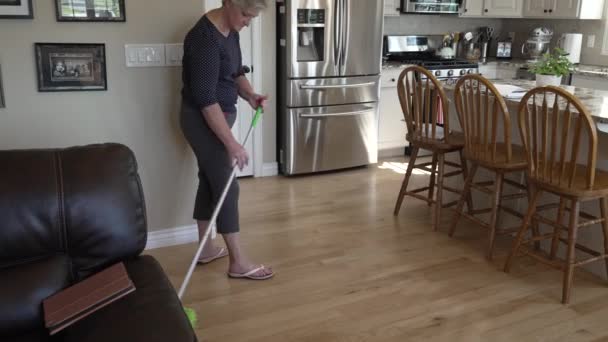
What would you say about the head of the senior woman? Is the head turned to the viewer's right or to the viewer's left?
to the viewer's right

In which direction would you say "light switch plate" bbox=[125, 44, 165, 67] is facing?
toward the camera

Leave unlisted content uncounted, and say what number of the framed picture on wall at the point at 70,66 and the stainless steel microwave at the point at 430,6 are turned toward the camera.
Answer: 2

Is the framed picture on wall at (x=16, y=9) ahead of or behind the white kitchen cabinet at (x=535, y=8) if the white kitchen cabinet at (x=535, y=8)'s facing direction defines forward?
ahead

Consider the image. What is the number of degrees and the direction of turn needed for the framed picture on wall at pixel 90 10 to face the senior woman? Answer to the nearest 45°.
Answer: approximately 45° to its left

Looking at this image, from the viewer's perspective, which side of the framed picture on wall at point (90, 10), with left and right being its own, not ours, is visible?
front

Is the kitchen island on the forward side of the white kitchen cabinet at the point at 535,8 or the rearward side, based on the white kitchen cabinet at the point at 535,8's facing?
on the forward side

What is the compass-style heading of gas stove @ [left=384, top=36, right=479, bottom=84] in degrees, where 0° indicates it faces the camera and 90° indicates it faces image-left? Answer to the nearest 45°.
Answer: approximately 315°

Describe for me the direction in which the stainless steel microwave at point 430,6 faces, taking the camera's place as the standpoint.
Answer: facing the viewer

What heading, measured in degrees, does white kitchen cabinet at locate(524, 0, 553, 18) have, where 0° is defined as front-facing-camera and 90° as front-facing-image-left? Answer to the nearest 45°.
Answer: approximately 0°

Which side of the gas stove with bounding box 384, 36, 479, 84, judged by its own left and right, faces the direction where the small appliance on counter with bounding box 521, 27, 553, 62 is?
left

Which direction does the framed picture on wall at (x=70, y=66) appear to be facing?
toward the camera
